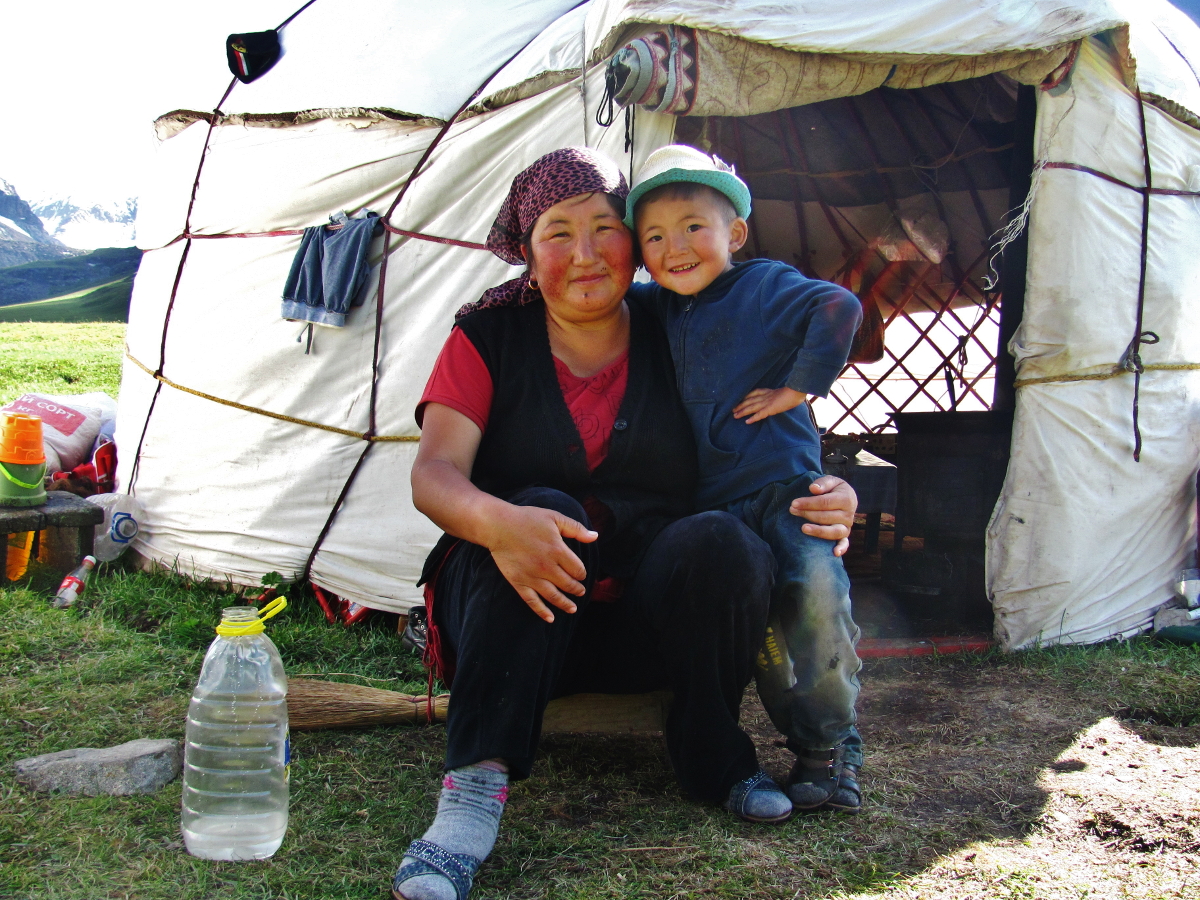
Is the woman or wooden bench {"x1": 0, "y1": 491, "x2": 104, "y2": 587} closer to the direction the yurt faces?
the woman

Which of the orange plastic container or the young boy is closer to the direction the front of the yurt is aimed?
the young boy

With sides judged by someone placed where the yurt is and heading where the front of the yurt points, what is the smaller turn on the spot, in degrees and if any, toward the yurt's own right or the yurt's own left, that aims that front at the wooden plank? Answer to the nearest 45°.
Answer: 0° — it already faces it

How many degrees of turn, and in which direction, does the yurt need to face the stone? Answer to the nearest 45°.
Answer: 0° — it already faces it

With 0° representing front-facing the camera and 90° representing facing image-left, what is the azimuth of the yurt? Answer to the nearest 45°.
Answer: approximately 0°

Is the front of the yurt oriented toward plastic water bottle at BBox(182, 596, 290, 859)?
yes

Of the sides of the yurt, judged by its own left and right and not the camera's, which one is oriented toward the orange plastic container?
right

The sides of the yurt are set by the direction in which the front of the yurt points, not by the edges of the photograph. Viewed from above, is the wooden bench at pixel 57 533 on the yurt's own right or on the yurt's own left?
on the yurt's own right

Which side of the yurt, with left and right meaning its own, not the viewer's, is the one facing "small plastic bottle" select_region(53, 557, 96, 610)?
right

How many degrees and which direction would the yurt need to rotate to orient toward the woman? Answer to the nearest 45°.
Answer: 0° — it already faces them

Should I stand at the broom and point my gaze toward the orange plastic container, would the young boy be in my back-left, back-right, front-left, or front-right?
back-right
